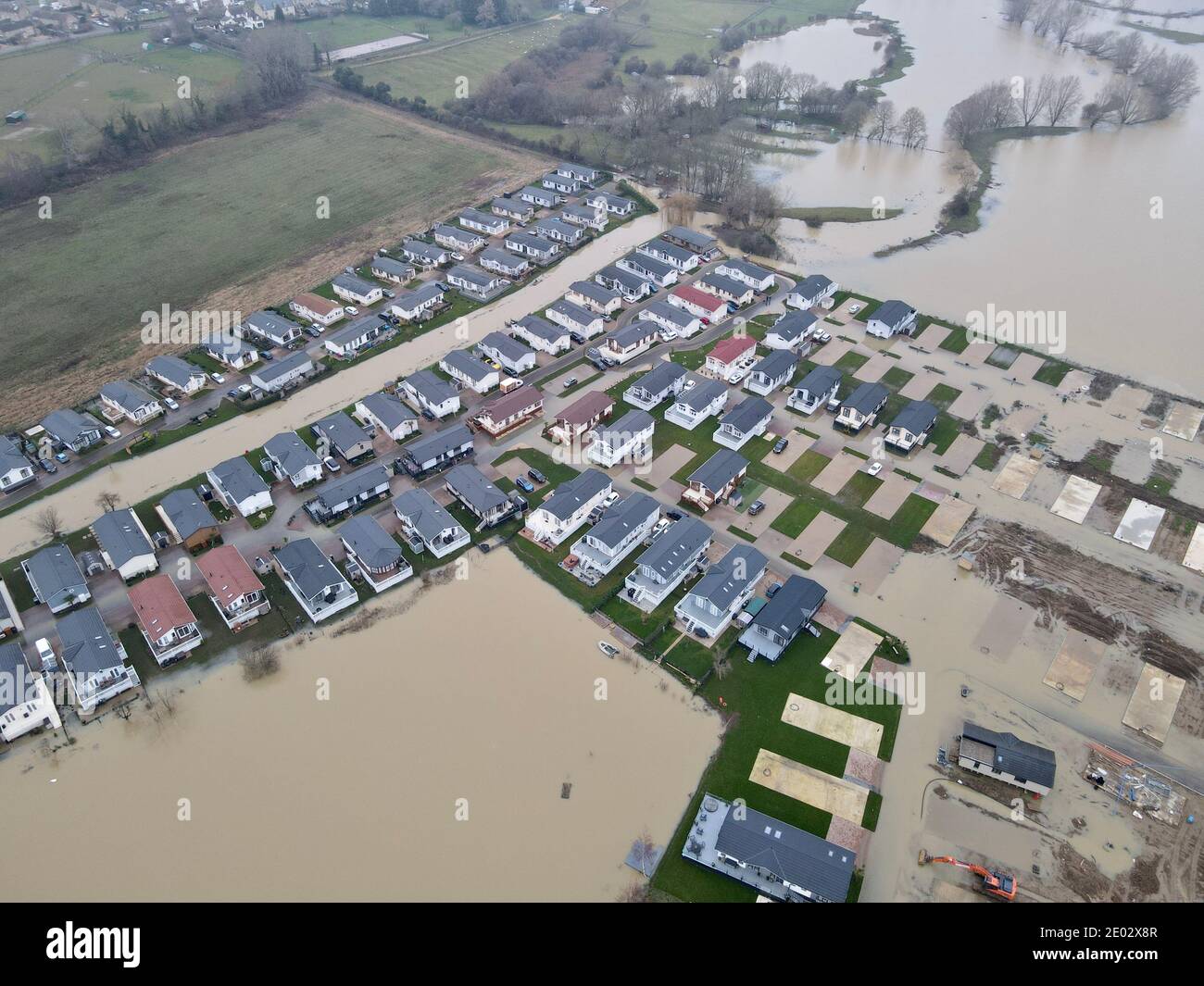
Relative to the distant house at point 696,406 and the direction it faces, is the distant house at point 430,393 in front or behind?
in front

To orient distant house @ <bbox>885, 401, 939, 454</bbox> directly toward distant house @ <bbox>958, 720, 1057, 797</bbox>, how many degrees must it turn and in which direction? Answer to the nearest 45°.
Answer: approximately 45° to its left

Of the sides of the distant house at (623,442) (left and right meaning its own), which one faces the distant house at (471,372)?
right

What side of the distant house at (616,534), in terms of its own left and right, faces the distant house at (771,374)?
back

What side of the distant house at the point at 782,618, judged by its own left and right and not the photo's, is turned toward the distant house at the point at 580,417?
right

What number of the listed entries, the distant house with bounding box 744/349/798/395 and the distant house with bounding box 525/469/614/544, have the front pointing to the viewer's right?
0

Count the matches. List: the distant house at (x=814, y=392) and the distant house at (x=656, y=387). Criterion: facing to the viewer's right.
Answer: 0

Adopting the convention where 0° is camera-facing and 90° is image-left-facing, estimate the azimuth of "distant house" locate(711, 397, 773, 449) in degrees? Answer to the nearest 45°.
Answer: approximately 45°

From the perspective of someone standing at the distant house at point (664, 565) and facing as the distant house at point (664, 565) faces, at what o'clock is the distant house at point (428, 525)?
the distant house at point (428, 525) is roughly at 2 o'clock from the distant house at point (664, 565).

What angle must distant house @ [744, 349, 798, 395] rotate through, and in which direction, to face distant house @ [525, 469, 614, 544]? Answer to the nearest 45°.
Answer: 0° — it already faces it

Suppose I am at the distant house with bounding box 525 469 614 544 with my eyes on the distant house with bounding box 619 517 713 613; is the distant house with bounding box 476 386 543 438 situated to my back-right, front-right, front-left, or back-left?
back-left
